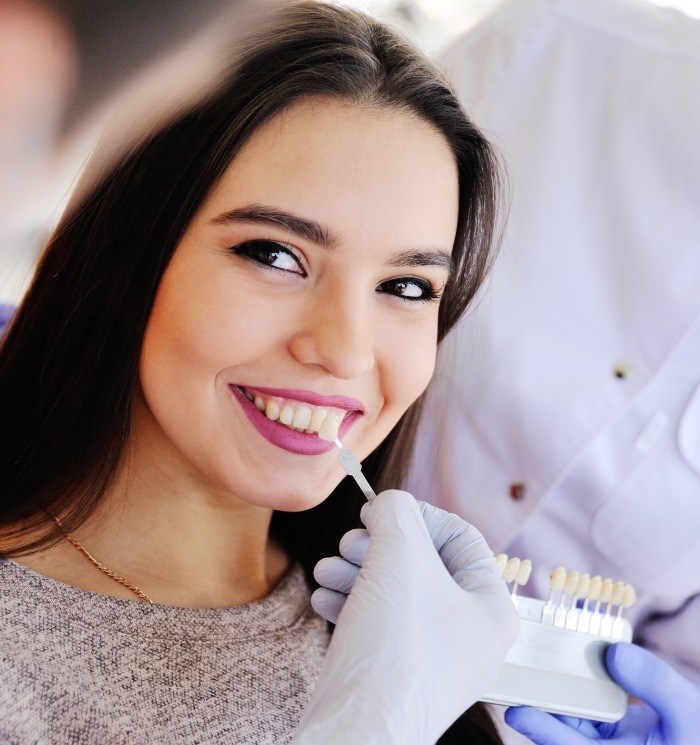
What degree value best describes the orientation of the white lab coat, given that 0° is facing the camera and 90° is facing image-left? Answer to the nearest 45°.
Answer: approximately 45°

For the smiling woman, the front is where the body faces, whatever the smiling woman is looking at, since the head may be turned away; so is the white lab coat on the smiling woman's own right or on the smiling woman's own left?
on the smiling woman's own left

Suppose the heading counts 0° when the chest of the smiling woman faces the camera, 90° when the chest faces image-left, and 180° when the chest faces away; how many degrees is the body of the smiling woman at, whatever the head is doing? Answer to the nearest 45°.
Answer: approximately 315°

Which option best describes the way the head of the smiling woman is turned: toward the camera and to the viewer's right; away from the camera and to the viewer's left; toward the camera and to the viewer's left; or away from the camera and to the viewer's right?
toward the camera and to the viewer's right

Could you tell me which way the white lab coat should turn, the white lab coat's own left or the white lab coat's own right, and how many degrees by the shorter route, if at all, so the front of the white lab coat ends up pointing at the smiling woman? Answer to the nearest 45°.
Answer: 0° — it already faces them
